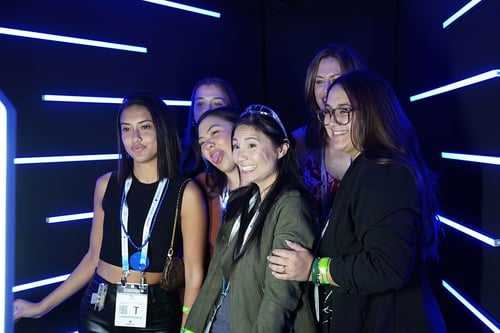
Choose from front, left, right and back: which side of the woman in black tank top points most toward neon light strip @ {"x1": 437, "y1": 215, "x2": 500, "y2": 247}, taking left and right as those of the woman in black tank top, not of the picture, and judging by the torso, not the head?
left

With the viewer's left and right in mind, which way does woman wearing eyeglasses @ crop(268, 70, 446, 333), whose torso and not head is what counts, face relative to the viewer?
facing to the left of the viewer

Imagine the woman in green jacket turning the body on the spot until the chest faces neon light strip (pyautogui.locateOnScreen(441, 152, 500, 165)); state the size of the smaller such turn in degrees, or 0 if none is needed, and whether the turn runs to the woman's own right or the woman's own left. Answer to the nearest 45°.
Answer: approximately 135° to the woman's own left

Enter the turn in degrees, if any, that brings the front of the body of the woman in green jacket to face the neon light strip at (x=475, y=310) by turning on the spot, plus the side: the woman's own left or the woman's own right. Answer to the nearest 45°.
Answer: approximately 135° to the woman's own left
